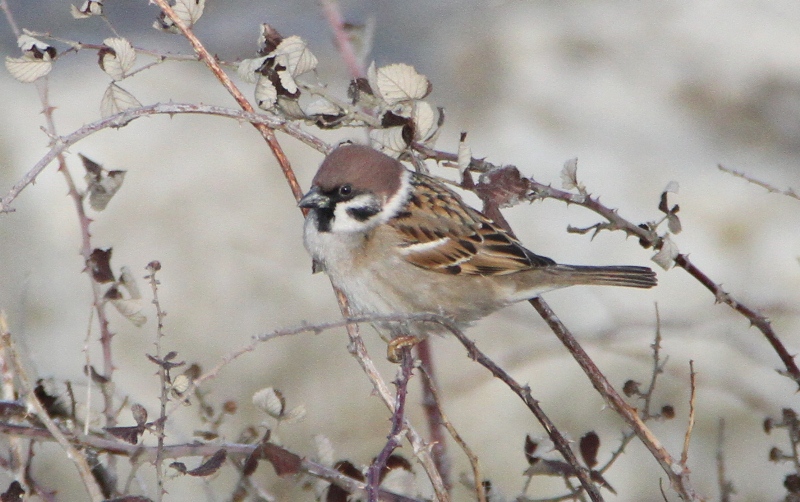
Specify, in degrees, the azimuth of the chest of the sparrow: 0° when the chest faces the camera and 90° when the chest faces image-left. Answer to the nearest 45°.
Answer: approximately 90°
